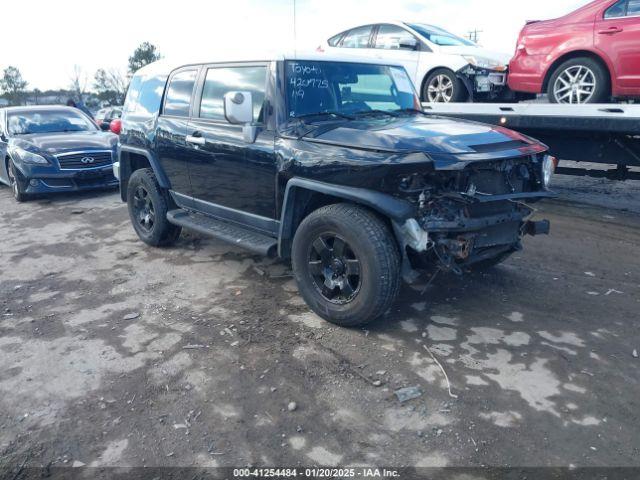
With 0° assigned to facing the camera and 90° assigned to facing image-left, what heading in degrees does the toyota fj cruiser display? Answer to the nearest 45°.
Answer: approximately 315°

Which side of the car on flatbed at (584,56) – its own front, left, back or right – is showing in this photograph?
right

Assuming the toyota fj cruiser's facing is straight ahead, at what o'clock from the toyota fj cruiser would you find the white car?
The white car is roughly at 8 o'clock from the toyota fj cruiser.

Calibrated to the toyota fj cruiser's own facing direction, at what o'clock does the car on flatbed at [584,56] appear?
The car on flatbed is roughly at 9 o'clock from the toyota fj cruiser.

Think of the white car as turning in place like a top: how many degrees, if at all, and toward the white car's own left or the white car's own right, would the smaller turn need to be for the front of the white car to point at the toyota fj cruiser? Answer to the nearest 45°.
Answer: approximately 45° to the white car's own right

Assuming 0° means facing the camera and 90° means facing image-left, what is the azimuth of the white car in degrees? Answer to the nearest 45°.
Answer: approximately 315°

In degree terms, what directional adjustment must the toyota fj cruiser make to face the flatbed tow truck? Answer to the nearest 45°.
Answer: approximately 90° to its left

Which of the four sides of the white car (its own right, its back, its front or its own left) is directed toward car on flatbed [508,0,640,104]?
front

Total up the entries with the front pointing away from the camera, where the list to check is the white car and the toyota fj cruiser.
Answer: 0

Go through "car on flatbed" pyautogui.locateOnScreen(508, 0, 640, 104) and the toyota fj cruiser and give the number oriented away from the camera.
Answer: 0
